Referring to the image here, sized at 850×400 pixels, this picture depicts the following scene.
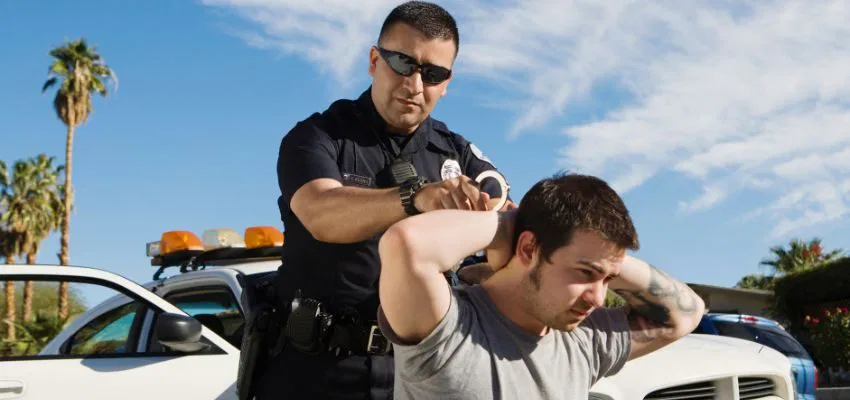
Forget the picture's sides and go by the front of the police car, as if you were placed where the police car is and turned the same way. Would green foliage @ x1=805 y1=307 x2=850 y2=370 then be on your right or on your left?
on your left

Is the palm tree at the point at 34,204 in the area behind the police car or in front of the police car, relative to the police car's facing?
behind

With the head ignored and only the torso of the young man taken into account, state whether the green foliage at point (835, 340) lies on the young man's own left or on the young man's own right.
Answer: on the young man's own left

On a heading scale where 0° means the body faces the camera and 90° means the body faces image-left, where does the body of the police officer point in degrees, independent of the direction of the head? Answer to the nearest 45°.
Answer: approximately 315°

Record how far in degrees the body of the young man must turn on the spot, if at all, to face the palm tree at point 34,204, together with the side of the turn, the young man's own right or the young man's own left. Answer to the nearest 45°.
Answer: approximately 180°

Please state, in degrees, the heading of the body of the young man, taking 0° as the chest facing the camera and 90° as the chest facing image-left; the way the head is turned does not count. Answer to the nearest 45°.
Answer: approximately 315°

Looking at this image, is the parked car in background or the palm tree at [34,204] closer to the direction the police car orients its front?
the parked car in background

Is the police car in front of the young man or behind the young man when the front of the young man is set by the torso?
behind

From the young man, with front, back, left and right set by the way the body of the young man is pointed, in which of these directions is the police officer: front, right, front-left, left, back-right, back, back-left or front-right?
back

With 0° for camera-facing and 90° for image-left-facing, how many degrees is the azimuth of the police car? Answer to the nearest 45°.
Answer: approximately 315°

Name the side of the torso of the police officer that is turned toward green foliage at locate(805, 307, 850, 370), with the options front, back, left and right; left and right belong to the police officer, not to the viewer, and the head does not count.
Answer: left

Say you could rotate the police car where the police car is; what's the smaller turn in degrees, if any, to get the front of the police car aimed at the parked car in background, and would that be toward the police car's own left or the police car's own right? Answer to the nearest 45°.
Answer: approximately 90° to the police car's own left
